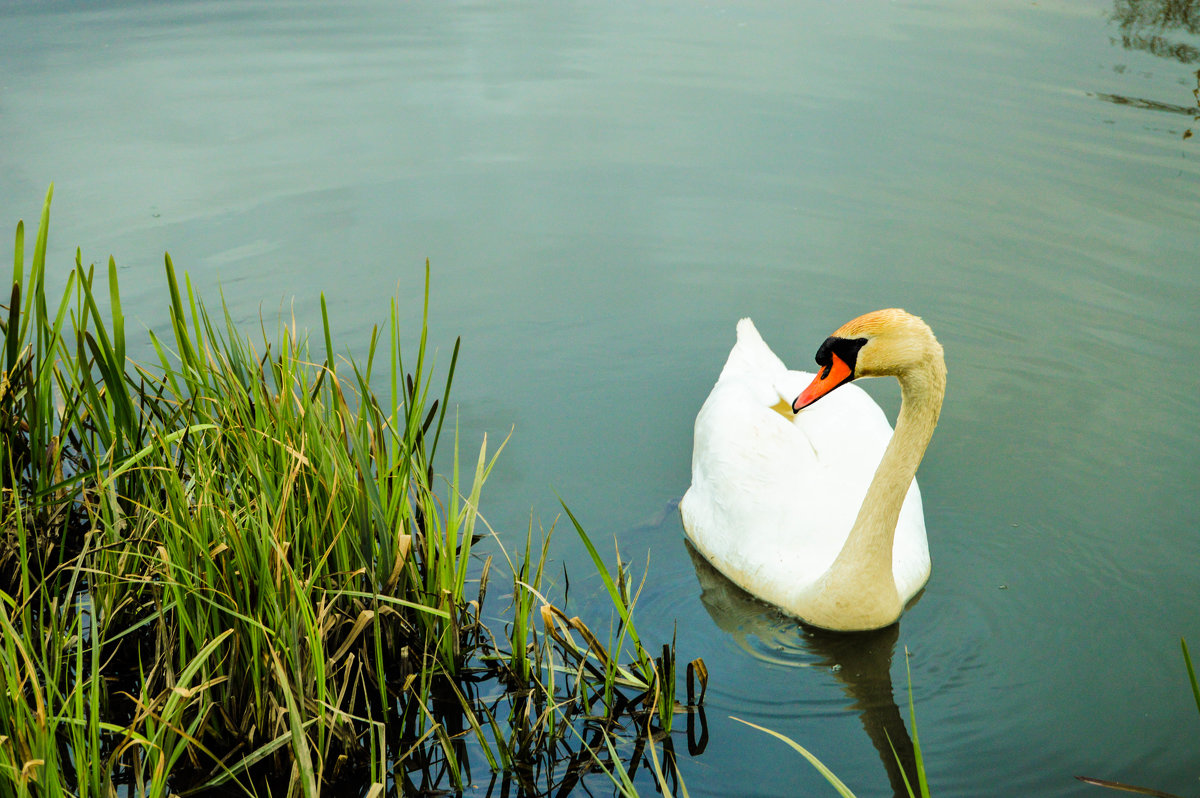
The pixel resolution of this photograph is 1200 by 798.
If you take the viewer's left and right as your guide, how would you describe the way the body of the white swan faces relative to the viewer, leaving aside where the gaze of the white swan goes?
facing the viewer and to the right of the viewer
